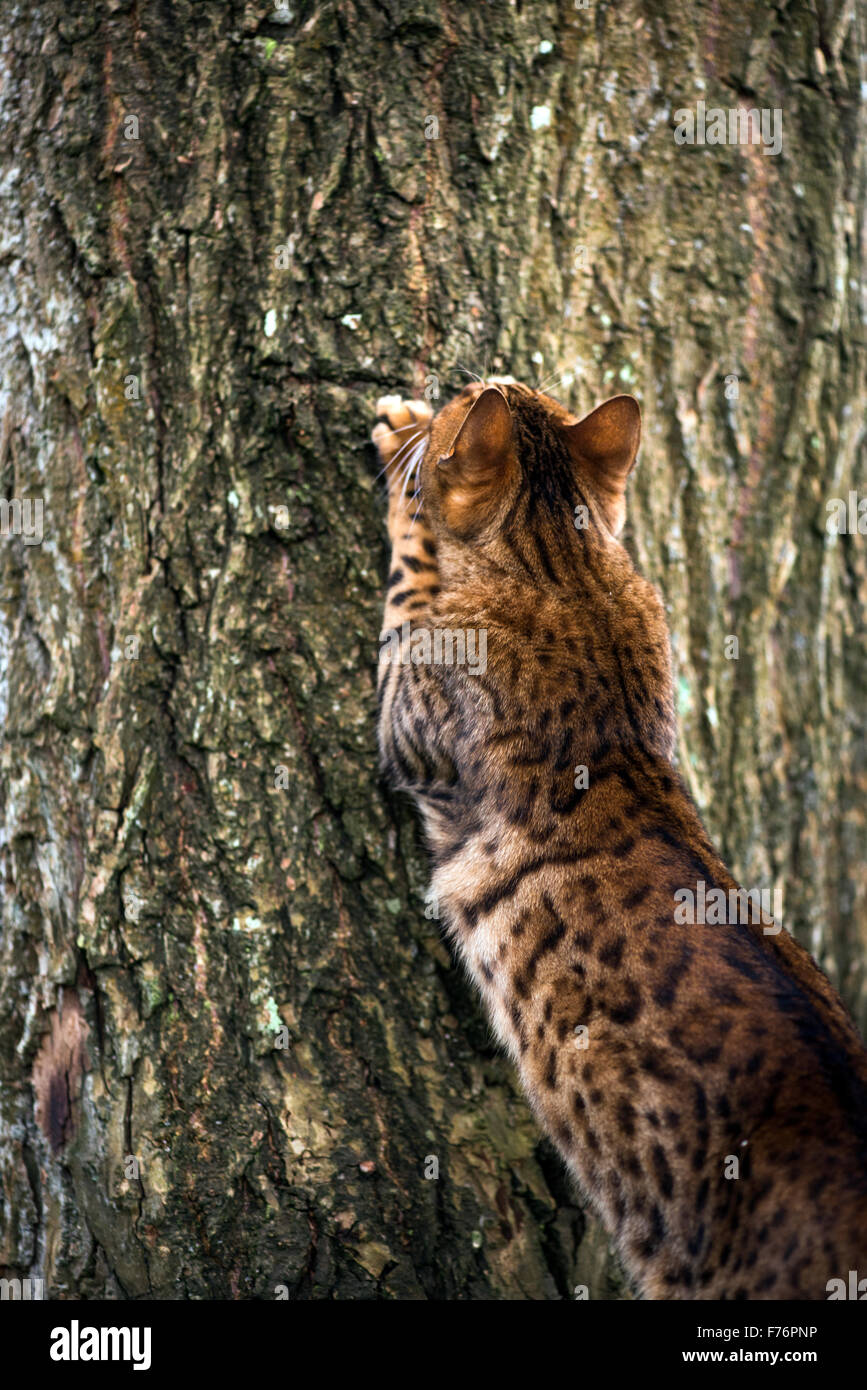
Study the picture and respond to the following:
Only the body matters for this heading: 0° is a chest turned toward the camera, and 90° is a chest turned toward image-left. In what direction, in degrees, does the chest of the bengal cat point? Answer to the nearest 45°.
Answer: approximately 135°
